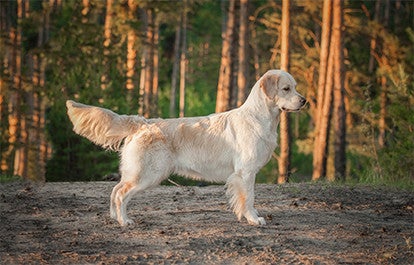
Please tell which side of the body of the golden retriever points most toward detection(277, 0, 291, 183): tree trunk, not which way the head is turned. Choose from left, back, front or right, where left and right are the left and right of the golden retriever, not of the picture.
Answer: left

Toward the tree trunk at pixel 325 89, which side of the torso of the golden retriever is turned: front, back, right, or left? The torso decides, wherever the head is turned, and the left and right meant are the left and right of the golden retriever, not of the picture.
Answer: left

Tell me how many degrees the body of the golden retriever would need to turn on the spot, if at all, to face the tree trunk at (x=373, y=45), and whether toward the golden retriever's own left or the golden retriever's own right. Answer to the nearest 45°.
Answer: approximately 90° to the golden retriever's own left

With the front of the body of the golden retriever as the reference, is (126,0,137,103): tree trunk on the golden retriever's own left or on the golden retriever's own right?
on the golden retriever's own left

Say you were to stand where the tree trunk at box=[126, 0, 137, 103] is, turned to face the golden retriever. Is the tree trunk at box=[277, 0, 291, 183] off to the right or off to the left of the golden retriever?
left

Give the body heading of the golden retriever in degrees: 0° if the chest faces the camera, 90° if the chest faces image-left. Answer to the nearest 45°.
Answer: approximately 270°

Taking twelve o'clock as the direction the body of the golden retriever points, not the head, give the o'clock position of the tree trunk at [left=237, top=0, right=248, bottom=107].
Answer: The tree trunk is roughly at 9 o'clock from the golden retriever.
